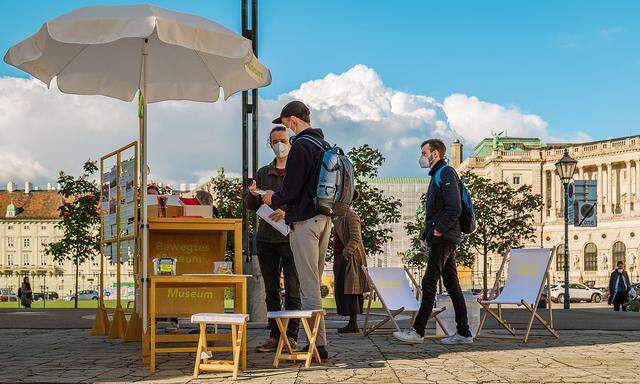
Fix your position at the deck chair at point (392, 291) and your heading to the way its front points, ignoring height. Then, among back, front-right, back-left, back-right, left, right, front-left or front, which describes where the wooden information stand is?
right

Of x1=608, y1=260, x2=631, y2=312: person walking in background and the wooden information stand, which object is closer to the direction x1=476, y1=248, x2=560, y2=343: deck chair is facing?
the wooden information stand

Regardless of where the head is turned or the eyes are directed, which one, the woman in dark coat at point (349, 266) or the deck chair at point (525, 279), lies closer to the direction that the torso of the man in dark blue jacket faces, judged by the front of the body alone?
the woman in dark coat

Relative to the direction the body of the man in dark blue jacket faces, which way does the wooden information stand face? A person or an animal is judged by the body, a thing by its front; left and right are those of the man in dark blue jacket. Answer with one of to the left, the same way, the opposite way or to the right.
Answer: to the left

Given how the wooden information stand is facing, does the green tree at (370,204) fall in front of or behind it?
behind

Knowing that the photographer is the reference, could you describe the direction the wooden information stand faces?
facing the viewer

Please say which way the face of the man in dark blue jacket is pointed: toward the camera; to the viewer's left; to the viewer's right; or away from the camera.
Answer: to the viewer's left

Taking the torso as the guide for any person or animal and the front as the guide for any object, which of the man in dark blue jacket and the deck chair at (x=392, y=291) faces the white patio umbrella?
the man in dark blue jacket

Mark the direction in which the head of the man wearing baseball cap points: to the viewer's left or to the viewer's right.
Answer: to the viewer's left

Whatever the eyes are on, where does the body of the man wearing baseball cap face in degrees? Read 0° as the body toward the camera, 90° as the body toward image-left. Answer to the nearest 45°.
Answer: approximately 90°

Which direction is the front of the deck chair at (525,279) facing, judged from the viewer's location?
facing the viewer and to the left of the viewer

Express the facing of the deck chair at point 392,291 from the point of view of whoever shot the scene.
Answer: facing the viewer and to the right of the viewer

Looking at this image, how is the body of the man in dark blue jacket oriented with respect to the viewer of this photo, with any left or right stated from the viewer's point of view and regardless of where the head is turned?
facing to the left of the viewer
